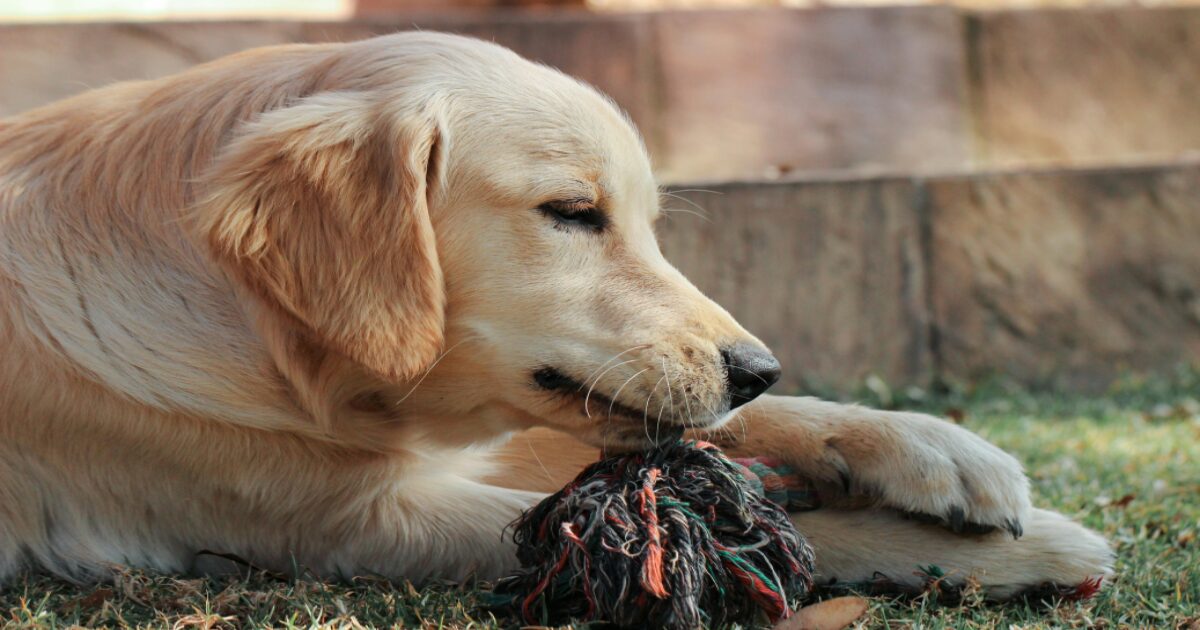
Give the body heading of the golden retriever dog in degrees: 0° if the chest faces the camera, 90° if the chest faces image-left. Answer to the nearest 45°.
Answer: approximately 270°

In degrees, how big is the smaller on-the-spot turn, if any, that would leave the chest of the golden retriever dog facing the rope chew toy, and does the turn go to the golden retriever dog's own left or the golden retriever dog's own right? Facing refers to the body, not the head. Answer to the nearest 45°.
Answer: approximately 45° to the golden retriever dog's own right

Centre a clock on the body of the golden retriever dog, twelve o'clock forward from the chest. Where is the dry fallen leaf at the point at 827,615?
The dry fallen leaf is roughly at 1 o'clock from the golden retriever dog.
